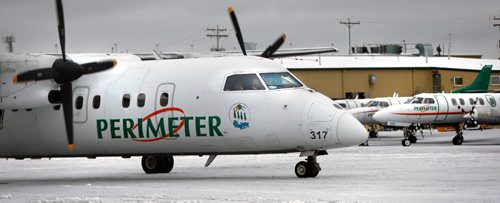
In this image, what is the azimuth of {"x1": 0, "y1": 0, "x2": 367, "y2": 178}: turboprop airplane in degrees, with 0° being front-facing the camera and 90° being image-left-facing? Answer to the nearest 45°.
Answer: approximately 315°
